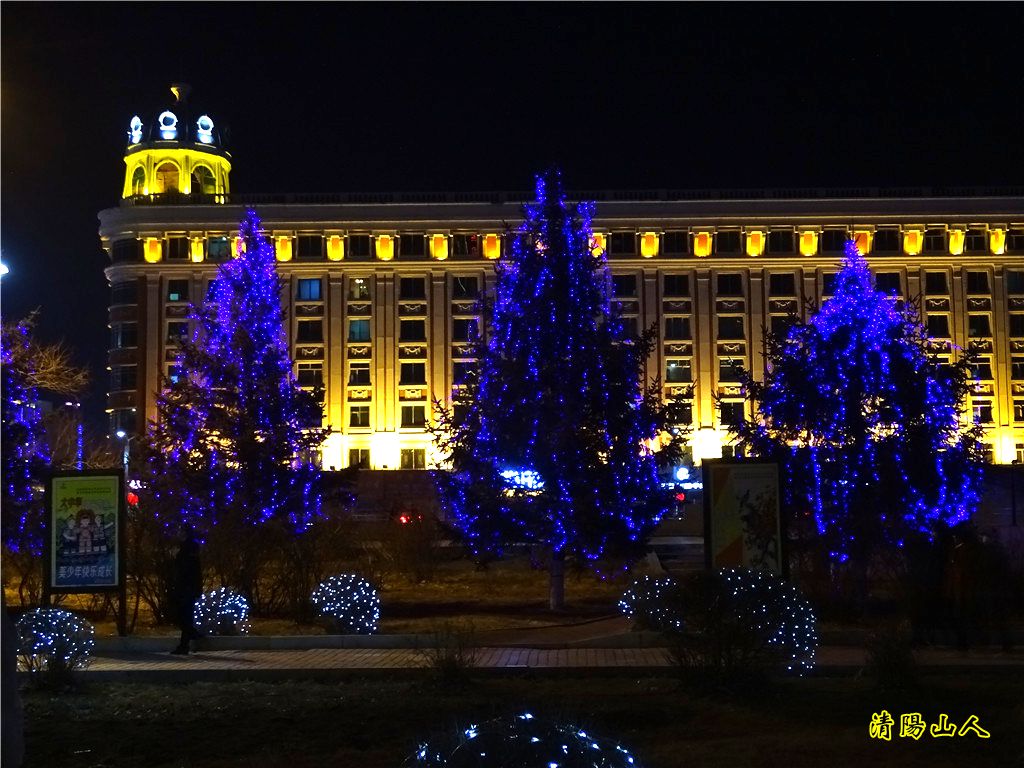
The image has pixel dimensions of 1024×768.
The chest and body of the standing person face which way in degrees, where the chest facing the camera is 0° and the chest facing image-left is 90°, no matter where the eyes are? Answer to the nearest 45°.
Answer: approximately 90°

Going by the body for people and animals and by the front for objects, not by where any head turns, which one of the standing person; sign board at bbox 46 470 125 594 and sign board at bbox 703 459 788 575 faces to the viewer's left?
the standing person

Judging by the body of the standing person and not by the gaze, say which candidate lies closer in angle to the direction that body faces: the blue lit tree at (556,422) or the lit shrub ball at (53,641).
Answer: the lit shrub ball

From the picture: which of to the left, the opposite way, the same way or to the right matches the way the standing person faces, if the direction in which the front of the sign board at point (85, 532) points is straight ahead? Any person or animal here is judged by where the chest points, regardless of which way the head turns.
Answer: to the right

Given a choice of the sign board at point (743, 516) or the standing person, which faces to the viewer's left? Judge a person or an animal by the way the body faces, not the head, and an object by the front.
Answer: the standing person

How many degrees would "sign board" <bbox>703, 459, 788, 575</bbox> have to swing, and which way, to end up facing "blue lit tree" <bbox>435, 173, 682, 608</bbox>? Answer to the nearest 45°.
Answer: approximately 135° to its right

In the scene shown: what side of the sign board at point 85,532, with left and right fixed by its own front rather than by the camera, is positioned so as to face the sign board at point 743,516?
left

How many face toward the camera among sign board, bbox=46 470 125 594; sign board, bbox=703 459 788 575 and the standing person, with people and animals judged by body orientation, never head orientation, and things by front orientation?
2

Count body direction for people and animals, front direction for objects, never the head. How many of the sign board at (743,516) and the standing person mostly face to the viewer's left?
1

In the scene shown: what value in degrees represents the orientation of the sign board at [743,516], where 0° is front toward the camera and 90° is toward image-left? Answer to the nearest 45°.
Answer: approximately 0°

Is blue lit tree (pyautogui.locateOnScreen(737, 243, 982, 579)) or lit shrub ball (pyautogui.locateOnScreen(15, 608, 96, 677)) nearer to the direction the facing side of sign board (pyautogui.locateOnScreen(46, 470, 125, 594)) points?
the lit shrub ball

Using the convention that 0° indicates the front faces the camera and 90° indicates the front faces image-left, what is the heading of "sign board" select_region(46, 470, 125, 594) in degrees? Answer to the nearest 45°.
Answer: approximately 0°

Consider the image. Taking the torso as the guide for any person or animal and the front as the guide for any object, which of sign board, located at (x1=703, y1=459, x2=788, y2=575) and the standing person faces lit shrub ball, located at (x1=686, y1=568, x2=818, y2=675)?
the sign board
